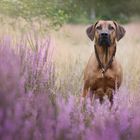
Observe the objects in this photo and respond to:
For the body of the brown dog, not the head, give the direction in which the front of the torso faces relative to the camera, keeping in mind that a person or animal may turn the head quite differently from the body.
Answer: toward the camera
